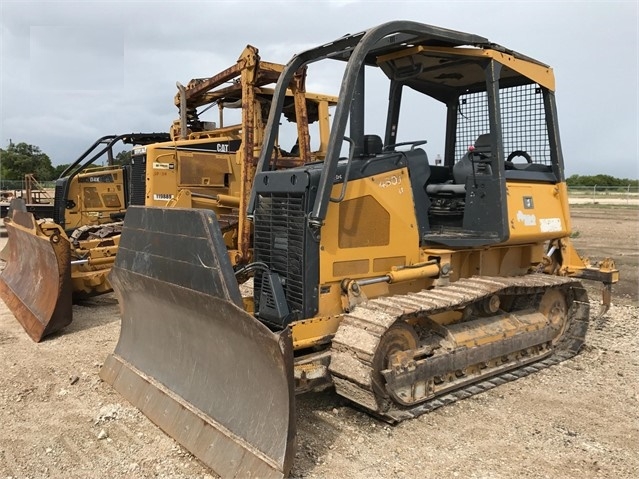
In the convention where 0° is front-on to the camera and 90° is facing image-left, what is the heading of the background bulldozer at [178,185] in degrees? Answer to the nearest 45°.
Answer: approximately 45°

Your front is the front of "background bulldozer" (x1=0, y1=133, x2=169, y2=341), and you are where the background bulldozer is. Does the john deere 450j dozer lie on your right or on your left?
on your left

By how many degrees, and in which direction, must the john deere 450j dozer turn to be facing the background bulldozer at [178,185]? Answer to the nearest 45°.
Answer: approximately 90° to its right

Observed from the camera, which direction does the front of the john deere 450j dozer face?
facing the viewer and to the left of the viewer

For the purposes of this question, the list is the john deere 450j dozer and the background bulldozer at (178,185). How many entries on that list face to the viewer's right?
0

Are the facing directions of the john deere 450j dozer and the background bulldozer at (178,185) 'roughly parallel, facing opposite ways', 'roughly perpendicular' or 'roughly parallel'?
roughly parallel
